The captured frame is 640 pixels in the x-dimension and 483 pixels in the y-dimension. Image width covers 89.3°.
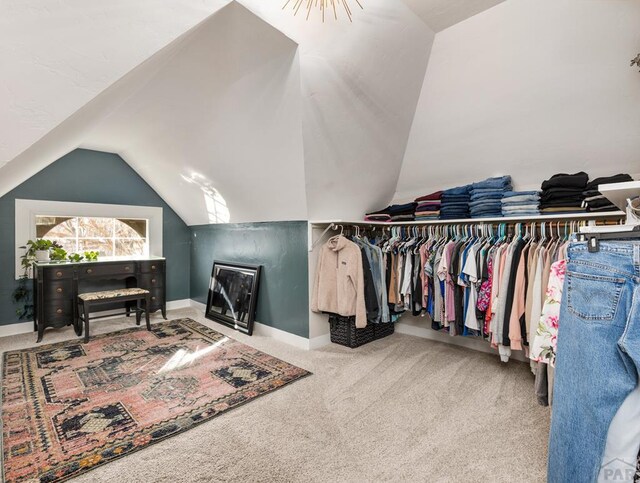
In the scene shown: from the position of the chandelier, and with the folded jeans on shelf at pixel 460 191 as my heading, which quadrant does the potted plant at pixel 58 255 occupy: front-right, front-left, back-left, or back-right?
back-left

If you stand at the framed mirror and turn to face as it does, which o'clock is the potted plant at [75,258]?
The potted plant is roughly at 2 o'clock from the framed mirror.

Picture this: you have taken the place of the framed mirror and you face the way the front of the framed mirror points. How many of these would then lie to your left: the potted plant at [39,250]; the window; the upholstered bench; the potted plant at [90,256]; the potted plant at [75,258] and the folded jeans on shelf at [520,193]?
1

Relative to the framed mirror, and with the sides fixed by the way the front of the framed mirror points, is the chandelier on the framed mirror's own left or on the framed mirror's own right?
on the framed mirror's own left

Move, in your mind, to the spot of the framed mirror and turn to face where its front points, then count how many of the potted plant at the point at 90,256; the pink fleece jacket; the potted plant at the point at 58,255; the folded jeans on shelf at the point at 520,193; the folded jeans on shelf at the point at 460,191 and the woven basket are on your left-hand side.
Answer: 4

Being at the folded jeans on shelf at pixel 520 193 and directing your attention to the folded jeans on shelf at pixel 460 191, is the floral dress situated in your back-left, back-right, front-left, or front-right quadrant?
back-left

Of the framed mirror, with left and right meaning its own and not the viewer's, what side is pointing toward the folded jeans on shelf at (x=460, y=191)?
left

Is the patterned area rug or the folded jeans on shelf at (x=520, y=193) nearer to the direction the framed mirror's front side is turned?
the patterned area rug

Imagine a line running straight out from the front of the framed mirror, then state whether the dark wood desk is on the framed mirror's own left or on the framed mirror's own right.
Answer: on the framed mirror's own right

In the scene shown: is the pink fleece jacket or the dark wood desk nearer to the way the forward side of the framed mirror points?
the dark wood desk

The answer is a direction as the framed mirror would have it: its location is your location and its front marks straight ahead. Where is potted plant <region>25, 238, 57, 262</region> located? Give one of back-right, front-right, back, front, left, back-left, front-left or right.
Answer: front-right

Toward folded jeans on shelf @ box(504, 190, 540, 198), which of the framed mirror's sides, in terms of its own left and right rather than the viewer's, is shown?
left

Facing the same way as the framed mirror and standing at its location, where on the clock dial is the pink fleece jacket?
The pink fleece jacket is roughly at 9 o'clock from the framed mirror.

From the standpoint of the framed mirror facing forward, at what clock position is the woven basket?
The woven basket is roughly at 9 o'clock from the framed mirror.

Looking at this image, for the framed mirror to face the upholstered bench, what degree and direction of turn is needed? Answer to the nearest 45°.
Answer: approximately 45° to its right

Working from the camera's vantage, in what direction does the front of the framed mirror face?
facing the viewer and to the left of the viewer

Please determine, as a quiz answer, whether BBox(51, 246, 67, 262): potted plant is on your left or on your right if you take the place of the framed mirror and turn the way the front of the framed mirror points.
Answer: on your right

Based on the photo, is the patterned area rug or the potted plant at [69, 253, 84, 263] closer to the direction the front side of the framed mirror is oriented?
the patterned area rug
